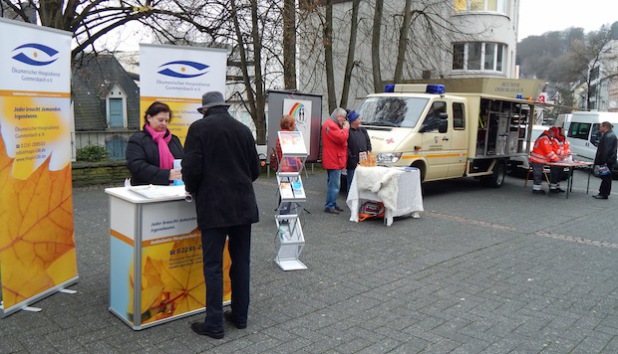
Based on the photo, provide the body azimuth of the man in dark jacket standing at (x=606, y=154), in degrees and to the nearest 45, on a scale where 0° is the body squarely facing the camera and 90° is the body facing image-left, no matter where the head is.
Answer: approximately 90°

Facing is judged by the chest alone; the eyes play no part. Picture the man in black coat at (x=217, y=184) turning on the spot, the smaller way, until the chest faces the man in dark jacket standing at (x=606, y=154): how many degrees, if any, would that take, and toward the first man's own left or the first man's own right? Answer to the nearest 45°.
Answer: approximately 90° to the first man's own right

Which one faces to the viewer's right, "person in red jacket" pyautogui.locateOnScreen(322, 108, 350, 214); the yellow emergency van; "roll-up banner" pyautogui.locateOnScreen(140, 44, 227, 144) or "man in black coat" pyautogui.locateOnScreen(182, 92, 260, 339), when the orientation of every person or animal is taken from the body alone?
the person in red jacket

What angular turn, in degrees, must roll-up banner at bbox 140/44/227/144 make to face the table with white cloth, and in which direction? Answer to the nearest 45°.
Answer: approximately 135° to its left

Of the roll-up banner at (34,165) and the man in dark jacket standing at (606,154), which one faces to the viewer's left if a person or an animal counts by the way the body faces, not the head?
the man in dark jacket standing

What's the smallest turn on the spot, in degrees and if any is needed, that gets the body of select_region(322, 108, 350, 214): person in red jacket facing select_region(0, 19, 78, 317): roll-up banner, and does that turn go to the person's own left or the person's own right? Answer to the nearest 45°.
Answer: approximately 135° to the person's own right

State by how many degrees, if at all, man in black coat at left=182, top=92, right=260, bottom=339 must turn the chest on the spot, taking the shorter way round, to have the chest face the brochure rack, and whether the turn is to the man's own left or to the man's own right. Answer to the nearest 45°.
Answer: approximately 45° to the man's own right

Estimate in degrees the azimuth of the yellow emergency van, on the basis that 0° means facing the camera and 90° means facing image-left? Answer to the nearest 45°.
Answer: approximately 45°

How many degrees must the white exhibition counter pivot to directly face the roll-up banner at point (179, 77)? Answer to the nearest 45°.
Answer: approximately 135° to its left

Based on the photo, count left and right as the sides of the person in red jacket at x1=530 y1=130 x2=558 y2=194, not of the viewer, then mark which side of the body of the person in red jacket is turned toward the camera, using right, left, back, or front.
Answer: right

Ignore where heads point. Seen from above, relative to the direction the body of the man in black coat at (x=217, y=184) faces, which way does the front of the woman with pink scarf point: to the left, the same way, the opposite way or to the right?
the opposite way

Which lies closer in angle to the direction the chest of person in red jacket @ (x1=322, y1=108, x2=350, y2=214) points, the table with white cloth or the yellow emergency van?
the table with white cloth

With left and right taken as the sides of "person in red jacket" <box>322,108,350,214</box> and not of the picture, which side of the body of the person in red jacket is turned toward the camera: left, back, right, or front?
right
